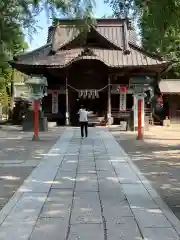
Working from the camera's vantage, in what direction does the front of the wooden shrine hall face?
facing the viewer
